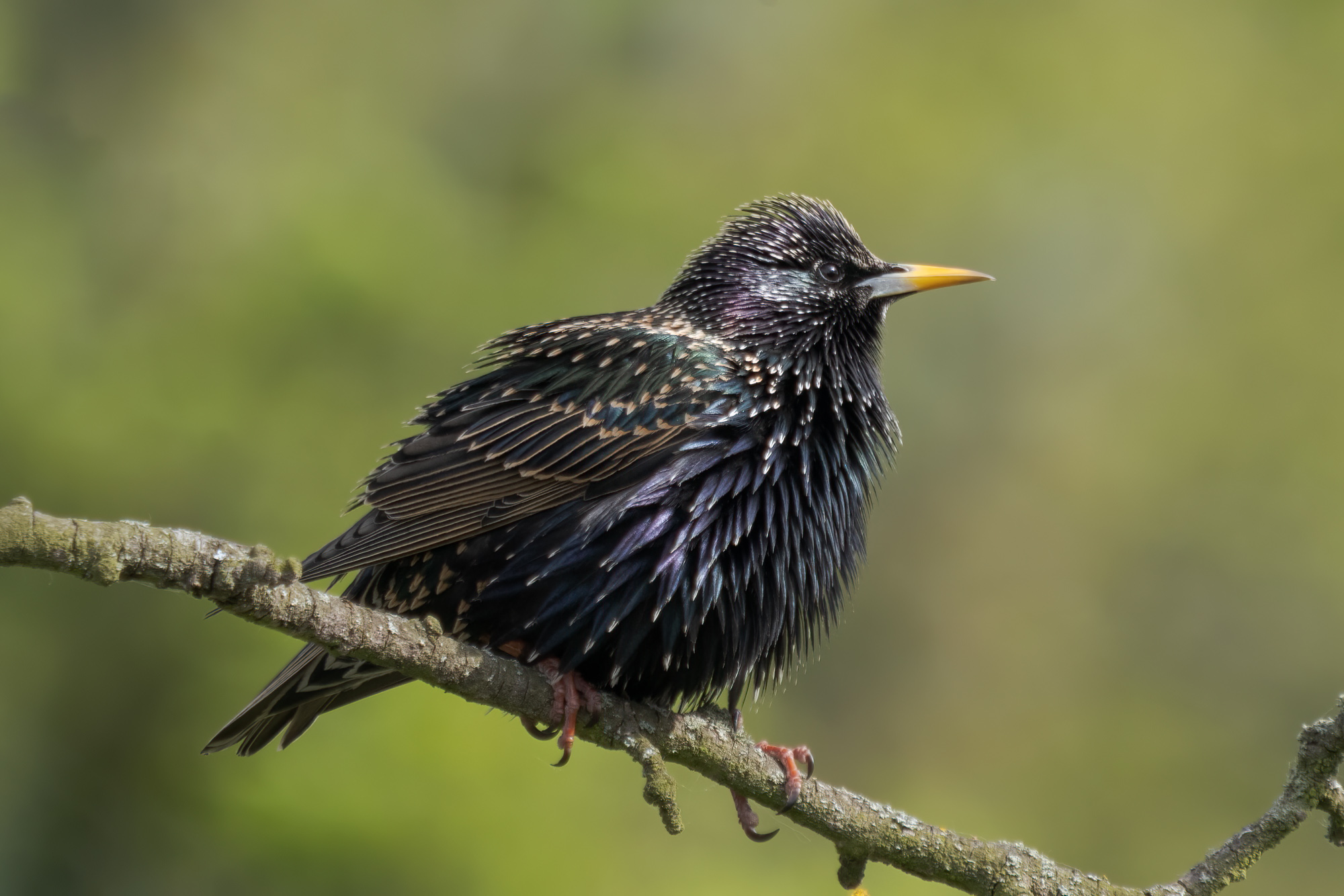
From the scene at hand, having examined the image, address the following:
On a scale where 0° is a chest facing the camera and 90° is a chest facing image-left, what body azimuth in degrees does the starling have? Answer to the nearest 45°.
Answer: approximately 270°
